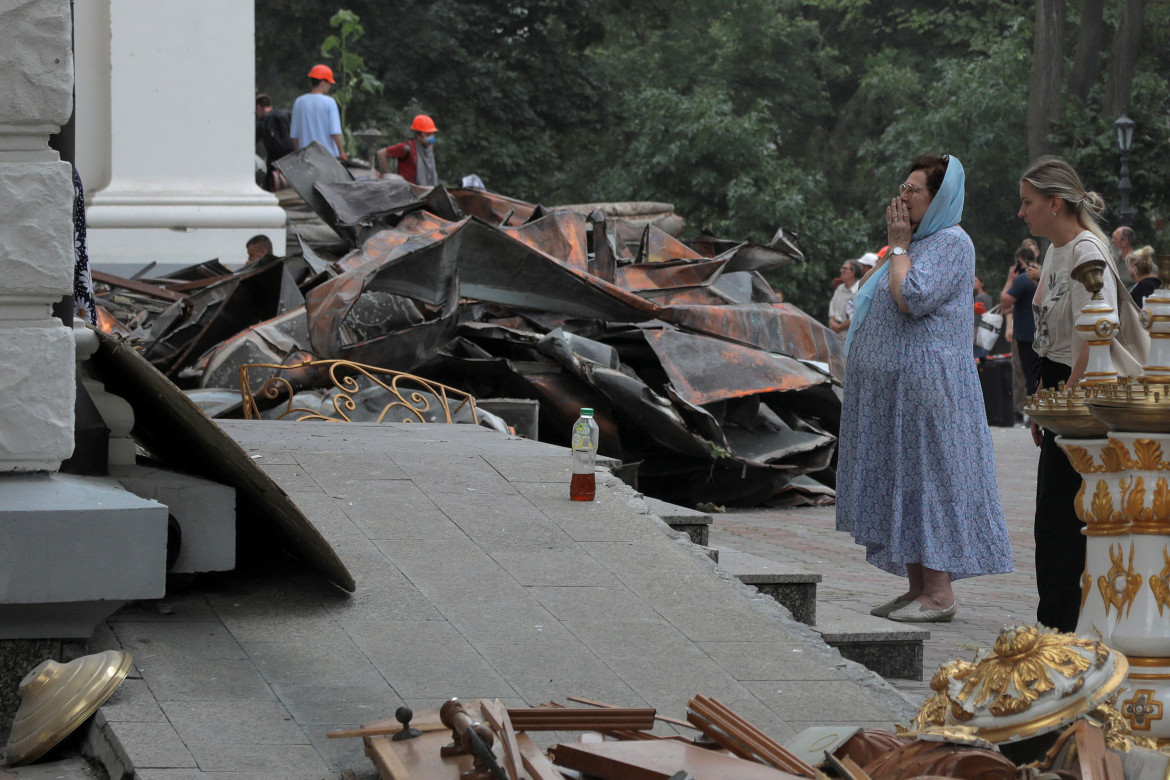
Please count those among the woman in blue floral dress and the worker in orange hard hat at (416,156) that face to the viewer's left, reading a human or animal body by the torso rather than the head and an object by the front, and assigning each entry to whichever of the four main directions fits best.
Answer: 1

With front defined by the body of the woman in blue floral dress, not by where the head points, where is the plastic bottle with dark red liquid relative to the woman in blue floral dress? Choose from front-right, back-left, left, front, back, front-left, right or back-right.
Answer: front-left

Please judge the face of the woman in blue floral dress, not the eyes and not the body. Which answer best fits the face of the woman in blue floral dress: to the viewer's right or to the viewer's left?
to the viewer's left

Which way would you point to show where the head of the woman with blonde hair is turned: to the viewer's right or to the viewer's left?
to the viewer's left

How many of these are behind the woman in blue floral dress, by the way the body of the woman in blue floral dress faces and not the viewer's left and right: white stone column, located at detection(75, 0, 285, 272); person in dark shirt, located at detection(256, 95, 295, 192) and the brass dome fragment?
0

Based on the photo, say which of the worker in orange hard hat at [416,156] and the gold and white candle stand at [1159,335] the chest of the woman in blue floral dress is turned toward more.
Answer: the worker in orange hard hat

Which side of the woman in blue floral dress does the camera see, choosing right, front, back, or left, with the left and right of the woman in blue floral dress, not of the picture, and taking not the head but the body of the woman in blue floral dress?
left

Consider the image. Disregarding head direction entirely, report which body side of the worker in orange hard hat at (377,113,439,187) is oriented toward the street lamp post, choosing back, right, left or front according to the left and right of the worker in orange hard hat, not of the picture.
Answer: left

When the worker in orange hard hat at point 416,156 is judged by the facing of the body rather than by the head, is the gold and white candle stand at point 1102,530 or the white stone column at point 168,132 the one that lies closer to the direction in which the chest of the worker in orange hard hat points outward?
the gold and white candle stand

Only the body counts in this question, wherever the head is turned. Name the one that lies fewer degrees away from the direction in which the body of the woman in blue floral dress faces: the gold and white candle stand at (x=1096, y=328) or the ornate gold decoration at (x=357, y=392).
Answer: the ornate gold decoration

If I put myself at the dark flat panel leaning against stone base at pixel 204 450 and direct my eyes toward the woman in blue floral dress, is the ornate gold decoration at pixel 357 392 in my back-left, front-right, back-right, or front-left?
front-left
